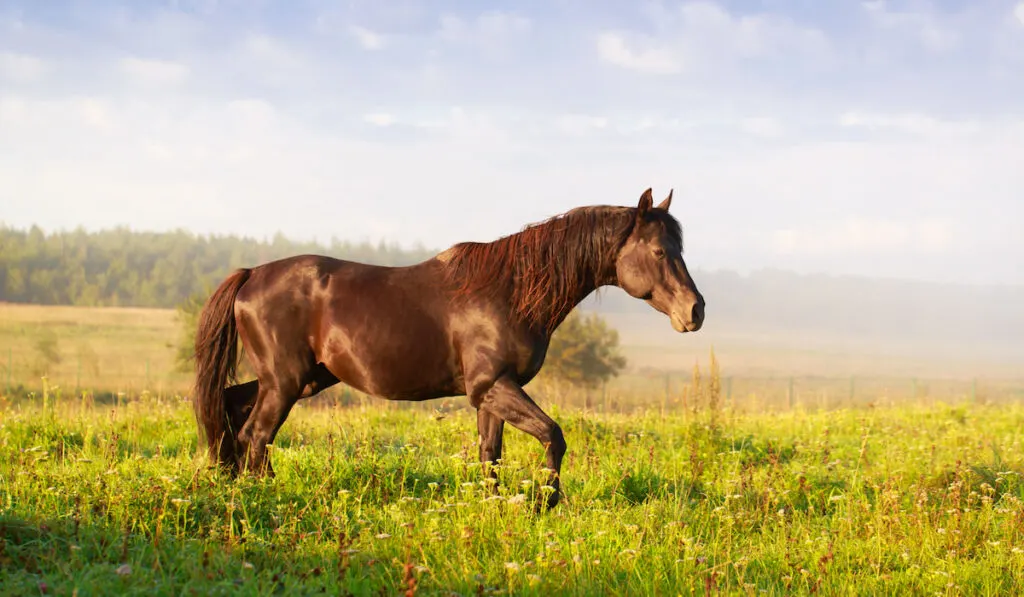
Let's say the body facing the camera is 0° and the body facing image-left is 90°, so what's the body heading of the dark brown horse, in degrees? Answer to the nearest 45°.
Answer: approximately 270°
